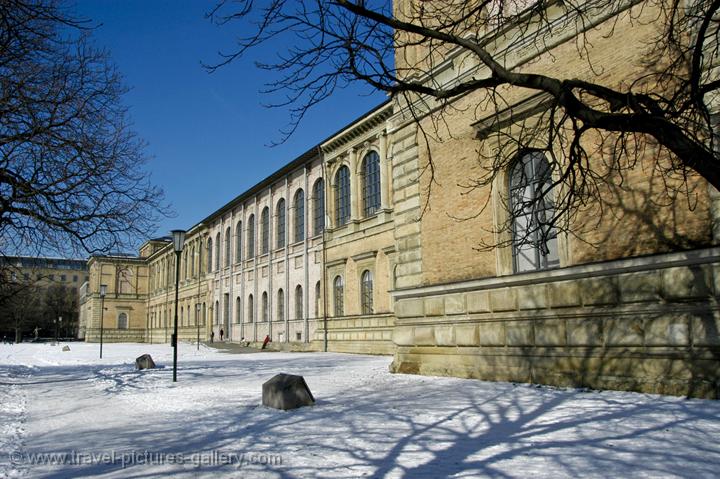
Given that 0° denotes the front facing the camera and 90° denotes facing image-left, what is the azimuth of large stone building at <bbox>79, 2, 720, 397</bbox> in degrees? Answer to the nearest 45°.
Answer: approximately 45°
